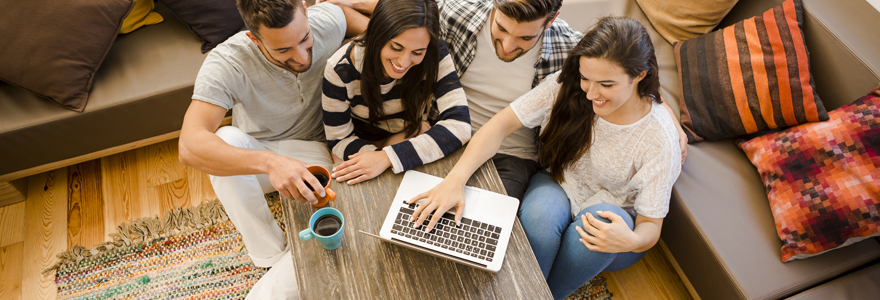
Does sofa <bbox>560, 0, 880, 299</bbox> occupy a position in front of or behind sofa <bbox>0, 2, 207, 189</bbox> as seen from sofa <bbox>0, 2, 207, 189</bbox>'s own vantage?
in front

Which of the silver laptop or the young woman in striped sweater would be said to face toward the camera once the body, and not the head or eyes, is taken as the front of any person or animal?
the young woman in striped sweater

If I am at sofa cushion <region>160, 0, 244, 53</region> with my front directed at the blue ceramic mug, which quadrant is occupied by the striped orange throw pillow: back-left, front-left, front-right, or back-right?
front-left

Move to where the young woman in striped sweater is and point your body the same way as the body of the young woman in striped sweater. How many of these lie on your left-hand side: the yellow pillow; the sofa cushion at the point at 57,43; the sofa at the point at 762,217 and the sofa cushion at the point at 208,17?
1

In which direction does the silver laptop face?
away from the camera

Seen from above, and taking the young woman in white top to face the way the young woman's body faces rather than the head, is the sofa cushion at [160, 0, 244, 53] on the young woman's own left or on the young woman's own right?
on the young woman's own right

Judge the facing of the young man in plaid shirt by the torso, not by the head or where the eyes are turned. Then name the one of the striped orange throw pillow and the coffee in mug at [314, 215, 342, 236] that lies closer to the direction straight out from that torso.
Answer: the coffee in mug

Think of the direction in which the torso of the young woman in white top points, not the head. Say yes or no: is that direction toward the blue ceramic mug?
yes

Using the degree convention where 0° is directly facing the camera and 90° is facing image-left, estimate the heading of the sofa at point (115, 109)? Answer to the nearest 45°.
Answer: approximately 315°

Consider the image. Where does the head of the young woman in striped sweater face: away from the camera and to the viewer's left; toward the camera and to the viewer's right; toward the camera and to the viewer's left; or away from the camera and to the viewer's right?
toward the camera and to the viewer's right

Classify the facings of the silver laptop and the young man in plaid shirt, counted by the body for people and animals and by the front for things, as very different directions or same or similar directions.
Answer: very different directions

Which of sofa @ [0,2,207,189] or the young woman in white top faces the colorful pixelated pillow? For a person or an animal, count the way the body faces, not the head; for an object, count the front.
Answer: the sofa

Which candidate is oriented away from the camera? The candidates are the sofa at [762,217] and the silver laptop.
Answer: the silver laptop

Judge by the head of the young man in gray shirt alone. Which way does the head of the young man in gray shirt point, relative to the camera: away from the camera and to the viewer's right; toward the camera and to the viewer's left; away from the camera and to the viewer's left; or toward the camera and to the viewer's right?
toward the camera and to the viewer's right

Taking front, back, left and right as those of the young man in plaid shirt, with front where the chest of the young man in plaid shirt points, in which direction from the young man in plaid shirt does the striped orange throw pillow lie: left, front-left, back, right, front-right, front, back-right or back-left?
left

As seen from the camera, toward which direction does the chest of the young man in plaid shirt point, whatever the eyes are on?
toward the camera

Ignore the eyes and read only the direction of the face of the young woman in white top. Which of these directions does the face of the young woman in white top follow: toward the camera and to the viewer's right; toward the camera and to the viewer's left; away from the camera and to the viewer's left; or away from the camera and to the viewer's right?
toward the camera and to the viewer's left

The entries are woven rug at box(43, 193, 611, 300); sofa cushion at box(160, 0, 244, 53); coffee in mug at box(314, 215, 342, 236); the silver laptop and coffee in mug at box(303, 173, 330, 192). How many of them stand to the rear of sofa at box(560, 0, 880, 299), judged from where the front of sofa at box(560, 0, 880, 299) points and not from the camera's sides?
0

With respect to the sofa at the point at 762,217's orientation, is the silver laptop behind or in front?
in front

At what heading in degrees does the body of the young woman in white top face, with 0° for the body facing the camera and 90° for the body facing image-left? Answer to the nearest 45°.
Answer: approximately 45°

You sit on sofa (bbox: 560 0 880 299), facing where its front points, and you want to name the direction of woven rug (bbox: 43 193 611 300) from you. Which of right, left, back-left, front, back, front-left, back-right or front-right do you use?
front

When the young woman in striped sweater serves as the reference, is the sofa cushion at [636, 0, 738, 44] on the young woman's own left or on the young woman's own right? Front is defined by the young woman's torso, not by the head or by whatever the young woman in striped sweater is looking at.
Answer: on the young woman's own left
